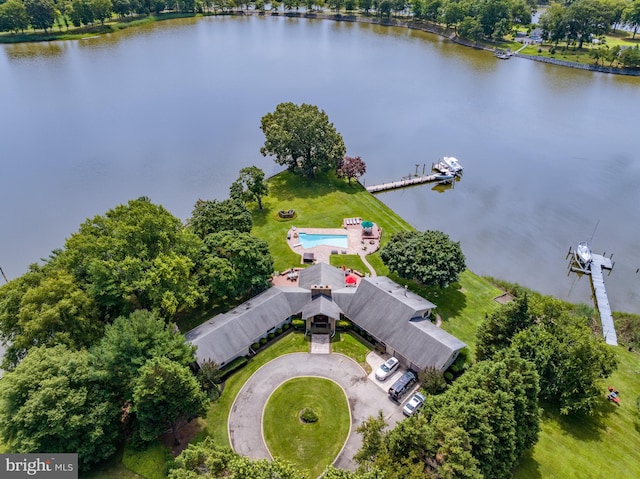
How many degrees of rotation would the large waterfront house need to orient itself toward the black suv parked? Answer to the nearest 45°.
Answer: approximately 45° to its left

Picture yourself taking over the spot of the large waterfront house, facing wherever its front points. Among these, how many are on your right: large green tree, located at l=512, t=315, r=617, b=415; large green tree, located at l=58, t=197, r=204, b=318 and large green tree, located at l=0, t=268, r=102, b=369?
2

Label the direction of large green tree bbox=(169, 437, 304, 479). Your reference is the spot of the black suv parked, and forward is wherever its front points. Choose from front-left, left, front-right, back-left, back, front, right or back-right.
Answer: back

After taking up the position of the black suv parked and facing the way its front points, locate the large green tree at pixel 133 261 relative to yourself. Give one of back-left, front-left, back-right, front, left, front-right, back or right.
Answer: back-left

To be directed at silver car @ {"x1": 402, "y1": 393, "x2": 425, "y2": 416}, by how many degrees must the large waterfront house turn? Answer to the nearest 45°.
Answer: approximately 45° to its left

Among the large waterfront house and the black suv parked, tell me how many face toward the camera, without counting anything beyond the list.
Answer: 1

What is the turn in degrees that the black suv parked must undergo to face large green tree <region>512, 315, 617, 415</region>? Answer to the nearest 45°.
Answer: approximately 45° to its right

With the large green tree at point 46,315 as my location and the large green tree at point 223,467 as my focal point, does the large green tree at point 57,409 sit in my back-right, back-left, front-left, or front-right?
front-right

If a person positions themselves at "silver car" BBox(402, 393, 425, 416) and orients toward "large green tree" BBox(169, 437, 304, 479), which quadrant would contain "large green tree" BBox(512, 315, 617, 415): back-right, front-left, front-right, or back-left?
back-left

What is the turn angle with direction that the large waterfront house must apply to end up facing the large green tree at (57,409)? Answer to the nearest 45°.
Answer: approximately 45° to its right

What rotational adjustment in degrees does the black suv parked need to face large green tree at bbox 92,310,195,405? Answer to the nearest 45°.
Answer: approximately 135° to its left

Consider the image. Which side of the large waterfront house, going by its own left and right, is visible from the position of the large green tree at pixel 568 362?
left

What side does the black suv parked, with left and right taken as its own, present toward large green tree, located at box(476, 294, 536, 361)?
front

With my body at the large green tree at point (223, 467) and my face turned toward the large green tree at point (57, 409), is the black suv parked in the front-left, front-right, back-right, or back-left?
back-right

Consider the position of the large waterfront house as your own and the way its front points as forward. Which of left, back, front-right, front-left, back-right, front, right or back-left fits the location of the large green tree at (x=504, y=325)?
left

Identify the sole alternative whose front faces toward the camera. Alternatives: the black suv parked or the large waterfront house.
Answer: the large waterfront house

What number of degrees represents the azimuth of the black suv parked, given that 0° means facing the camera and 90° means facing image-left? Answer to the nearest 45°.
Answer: approximately 225°

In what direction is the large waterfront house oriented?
toward the camera
